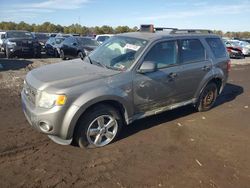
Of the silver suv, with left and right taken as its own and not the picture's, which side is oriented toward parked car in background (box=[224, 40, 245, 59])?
back

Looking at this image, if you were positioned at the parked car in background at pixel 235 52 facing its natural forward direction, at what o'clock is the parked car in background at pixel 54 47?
the parked car in background at pixel 54 47 is roughly at 3 o'clock from the parked car in background at pixel 235 52.

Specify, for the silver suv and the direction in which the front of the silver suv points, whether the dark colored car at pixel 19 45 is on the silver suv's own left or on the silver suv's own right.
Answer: on the silver suv's own right

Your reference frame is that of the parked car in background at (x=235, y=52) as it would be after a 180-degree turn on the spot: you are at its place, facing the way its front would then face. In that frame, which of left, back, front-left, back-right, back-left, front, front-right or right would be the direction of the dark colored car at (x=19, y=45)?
left

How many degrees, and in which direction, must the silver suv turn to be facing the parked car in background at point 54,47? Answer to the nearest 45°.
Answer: approximately 135° to its right

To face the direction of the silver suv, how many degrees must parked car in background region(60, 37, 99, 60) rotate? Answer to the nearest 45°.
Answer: approximately 45° to its right
